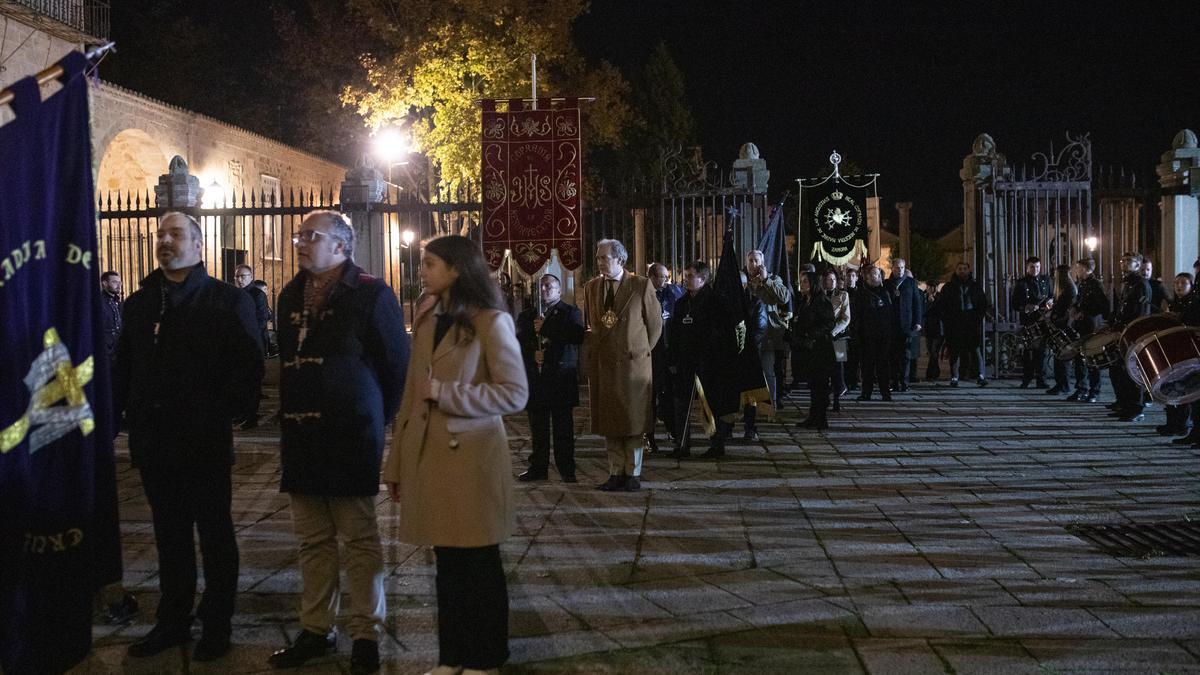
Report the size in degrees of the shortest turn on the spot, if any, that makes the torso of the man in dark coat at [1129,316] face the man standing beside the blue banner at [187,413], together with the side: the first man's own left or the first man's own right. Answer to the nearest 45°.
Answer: approximately 45° to the first man's own left

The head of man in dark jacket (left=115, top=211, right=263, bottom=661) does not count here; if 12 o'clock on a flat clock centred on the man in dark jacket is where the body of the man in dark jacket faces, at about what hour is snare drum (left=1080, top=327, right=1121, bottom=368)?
The snare drum is roughly at 7 o'clock from the man in dark jacket.

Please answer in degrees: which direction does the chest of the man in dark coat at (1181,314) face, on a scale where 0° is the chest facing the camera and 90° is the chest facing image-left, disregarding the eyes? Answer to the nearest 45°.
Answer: approximately 45°

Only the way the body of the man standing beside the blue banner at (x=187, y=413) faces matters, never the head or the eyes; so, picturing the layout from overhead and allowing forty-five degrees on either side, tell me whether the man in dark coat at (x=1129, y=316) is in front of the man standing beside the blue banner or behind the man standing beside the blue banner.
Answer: behind

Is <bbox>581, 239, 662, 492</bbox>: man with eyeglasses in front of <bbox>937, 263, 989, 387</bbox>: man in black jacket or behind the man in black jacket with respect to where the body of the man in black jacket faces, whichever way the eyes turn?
in front

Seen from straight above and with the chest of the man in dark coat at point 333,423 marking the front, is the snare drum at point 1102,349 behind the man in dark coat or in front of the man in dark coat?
behind

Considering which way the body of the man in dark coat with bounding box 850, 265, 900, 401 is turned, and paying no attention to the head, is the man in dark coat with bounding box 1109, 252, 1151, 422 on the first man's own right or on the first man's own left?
on the first man's own left
